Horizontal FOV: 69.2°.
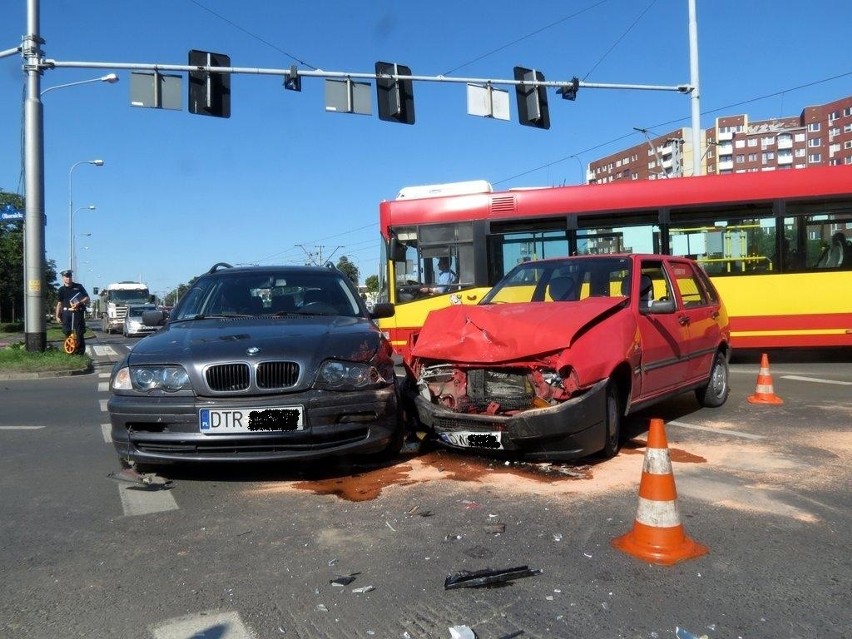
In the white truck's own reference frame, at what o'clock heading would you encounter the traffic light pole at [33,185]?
The traffic light pole is roughly at 12 o'clock from the white truck.

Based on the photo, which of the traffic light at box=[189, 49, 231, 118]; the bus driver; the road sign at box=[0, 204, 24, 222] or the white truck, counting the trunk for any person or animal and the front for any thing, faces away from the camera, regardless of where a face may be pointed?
the traffic light

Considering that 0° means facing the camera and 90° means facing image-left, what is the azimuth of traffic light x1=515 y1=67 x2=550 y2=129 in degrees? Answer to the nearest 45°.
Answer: approximately 180°

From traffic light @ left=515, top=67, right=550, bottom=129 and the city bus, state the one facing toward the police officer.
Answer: the city bus

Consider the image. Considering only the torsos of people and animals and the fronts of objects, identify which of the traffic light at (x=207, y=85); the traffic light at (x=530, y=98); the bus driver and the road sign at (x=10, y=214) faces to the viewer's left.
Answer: the bus driver

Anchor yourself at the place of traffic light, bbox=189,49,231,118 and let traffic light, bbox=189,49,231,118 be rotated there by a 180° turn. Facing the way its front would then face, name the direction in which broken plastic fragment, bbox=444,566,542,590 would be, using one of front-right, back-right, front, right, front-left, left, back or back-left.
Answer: front

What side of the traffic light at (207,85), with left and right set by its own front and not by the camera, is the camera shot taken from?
back

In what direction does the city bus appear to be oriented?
to the viewer's left
